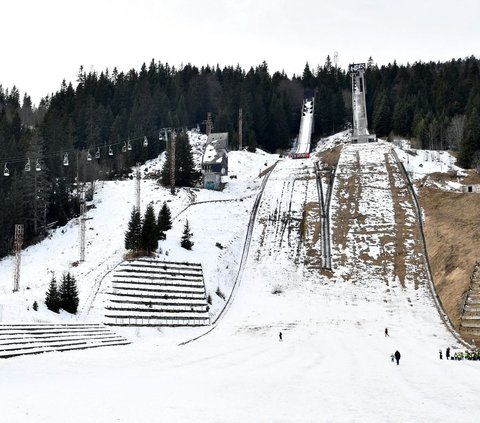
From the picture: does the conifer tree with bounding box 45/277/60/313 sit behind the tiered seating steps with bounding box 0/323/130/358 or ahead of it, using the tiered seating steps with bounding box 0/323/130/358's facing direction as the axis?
behind

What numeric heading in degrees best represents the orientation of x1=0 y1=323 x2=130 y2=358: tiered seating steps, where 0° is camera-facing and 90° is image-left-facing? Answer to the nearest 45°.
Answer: approximately 315°

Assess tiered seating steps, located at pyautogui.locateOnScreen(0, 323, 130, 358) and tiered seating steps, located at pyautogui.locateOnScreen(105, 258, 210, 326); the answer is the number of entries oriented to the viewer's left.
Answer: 0

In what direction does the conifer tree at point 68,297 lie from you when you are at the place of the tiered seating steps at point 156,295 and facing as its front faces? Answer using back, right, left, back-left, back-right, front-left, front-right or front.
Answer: front-right

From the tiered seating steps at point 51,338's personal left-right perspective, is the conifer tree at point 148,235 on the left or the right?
on its left

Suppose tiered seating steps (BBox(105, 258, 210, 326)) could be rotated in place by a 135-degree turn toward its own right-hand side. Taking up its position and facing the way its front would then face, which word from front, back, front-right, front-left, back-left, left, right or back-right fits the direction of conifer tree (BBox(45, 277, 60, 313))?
left

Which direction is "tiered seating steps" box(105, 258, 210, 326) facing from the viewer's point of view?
toward the camera

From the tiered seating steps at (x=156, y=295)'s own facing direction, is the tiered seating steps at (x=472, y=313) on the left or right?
on its left

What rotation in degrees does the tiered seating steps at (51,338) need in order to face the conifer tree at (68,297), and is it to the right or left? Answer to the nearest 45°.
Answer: approximately 135° to its left

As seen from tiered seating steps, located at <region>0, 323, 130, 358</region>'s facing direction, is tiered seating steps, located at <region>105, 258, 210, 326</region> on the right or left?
on its left
